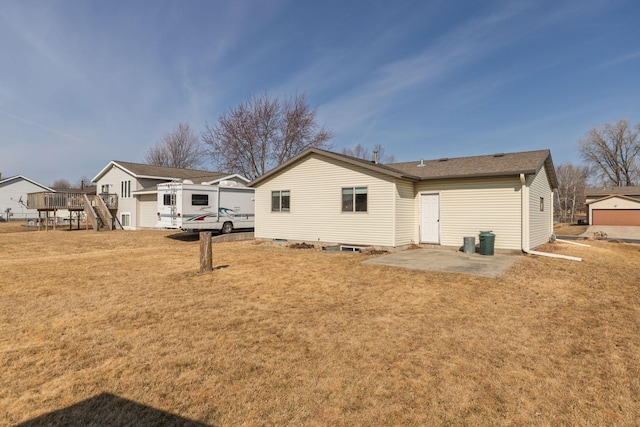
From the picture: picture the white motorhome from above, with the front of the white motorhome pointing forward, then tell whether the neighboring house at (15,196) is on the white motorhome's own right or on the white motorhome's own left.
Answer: on the white motorhome's own left

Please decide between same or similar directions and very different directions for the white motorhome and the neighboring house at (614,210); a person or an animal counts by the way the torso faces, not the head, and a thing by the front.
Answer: very different directions

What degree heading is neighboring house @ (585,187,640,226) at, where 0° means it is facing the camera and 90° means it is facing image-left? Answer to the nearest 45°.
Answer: approximately 0°

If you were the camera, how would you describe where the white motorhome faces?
facing away from the viewer and to the right of the viewer

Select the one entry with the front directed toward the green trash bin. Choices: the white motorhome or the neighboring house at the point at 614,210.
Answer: the neighboring house

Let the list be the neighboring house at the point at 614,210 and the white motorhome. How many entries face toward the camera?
1

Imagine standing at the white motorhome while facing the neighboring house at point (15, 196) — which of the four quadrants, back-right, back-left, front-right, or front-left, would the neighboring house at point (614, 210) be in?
back-right
